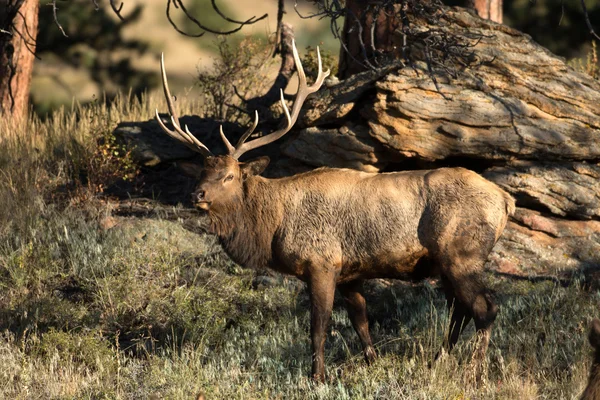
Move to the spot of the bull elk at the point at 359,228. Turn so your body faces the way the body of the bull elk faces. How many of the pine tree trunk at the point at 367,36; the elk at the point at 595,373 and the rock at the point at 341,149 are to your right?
2

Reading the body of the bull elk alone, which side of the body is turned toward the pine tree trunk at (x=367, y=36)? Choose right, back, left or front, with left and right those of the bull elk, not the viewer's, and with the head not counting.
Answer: right

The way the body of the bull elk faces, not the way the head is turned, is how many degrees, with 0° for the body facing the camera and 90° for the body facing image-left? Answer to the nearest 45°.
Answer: approximately 90°

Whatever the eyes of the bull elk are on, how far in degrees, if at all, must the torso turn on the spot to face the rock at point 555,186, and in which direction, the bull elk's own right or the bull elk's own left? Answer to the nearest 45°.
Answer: approximately 135° to the bull elk's own right

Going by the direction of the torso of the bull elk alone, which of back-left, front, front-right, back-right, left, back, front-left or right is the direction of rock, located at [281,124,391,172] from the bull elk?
right

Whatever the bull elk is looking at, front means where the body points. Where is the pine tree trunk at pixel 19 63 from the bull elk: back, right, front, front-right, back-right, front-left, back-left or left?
front-right

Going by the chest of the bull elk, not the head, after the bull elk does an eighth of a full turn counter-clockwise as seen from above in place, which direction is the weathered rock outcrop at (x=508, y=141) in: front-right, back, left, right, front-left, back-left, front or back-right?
back

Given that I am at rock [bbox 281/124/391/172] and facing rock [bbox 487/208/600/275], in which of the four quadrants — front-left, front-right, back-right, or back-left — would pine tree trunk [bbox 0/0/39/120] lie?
back-left

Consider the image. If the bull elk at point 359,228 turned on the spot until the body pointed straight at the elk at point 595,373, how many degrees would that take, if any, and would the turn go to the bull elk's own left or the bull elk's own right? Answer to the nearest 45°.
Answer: approximately 90° to the bull elk's own left

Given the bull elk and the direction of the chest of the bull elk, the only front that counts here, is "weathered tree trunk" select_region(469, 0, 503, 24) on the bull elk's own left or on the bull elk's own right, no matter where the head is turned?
on the bull elk's own right
